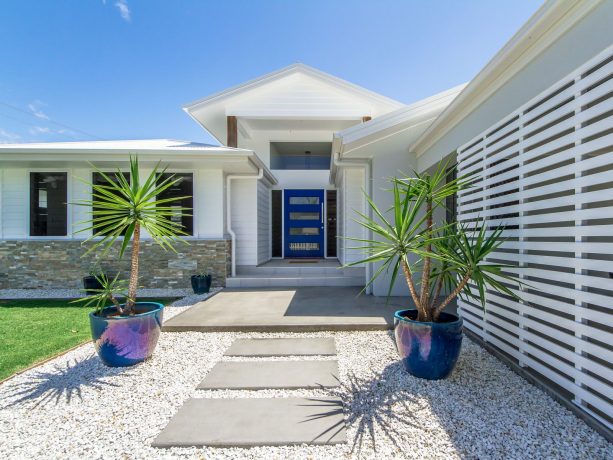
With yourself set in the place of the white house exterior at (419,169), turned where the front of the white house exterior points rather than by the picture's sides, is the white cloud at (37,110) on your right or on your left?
on your right

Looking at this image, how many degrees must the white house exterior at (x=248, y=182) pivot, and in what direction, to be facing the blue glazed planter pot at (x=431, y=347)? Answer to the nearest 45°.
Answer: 0° — it already faces it

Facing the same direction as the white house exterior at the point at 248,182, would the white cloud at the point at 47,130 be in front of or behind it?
behind

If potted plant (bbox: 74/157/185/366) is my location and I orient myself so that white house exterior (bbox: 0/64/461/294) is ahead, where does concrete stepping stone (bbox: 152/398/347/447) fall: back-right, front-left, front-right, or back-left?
back-right

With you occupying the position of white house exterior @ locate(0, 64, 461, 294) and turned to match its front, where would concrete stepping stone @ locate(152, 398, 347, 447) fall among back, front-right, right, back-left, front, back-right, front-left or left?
front

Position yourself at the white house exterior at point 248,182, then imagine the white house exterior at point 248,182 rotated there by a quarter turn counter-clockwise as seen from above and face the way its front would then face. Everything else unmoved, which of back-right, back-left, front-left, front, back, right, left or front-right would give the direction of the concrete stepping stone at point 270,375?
right

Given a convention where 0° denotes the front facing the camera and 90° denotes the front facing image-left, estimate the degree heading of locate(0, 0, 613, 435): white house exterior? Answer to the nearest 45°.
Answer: approximately 0°

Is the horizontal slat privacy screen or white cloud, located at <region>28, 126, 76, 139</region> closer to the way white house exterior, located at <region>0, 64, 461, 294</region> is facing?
the horizontal slat privacy screen

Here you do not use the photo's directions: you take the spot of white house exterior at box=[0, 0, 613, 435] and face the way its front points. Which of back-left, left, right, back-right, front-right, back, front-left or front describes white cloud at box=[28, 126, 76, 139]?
back-right

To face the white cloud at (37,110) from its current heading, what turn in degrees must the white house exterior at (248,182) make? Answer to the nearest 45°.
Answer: approximately 135° to its right

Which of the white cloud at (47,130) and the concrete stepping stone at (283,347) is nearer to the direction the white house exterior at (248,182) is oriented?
the concrete stepping stone

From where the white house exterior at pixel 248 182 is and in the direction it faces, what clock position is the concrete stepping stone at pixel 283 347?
The concrete stepping stone is roughly at 12 o'clock from the white house exterior.

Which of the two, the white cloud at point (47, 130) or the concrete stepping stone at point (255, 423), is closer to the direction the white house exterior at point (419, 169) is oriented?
the concrete stepping stone
